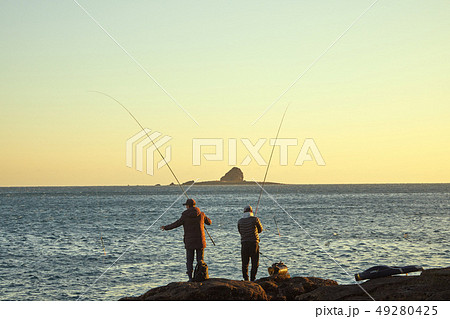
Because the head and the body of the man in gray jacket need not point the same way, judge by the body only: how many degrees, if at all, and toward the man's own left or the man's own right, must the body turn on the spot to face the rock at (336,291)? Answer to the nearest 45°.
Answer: approximately 135° to the man's own right

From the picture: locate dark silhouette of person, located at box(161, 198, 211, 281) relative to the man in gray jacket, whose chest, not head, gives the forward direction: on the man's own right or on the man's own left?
on the man's own left

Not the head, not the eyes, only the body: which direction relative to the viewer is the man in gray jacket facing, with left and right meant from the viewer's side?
facing away from the viewer

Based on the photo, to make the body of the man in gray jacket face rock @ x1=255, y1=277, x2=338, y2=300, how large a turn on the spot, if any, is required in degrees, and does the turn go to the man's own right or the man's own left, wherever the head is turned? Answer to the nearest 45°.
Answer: approximately 135° to the man's own right

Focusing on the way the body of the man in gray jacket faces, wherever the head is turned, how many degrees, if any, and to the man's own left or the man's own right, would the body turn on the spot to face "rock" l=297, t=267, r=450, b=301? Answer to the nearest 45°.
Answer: approximately 135° to the man's own right
